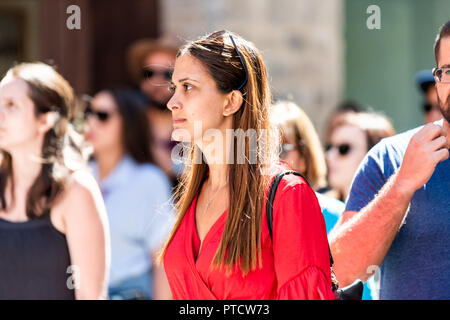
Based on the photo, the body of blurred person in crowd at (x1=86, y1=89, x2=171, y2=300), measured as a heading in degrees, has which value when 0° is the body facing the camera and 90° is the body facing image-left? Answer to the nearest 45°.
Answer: approximately 45°

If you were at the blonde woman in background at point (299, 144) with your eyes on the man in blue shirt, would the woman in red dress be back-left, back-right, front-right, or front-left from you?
front-right

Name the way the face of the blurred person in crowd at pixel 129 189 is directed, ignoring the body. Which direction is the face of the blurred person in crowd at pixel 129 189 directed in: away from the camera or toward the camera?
toward the camera

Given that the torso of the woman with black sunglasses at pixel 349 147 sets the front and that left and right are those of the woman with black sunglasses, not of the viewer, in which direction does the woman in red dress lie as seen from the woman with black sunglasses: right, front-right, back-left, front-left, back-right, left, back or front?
front-left

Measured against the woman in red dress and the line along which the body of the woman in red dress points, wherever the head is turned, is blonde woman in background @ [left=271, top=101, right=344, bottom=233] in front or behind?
behind

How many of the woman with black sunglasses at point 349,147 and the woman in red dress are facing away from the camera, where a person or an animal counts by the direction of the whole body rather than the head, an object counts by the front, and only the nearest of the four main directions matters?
0

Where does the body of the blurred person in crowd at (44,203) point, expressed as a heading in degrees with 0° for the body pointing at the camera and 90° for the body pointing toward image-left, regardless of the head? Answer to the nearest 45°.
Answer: approximately 45°

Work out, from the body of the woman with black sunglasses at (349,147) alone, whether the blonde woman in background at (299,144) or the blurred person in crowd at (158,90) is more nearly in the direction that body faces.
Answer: the blonde woman in background

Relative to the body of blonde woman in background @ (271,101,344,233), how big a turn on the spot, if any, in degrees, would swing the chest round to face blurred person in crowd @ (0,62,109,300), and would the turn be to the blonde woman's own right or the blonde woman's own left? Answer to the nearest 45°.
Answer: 0° — they already face them

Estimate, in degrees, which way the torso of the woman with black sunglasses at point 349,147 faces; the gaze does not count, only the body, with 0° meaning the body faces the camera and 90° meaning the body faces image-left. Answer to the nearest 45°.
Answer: approximately 45°

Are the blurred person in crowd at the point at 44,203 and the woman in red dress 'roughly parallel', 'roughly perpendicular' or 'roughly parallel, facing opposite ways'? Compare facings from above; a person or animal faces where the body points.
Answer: roughly parallel

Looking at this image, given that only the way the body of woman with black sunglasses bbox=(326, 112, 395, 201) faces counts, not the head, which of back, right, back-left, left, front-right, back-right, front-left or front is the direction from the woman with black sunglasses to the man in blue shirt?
front-left

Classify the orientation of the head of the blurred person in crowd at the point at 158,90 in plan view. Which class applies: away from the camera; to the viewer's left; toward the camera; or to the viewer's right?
toward the camera
